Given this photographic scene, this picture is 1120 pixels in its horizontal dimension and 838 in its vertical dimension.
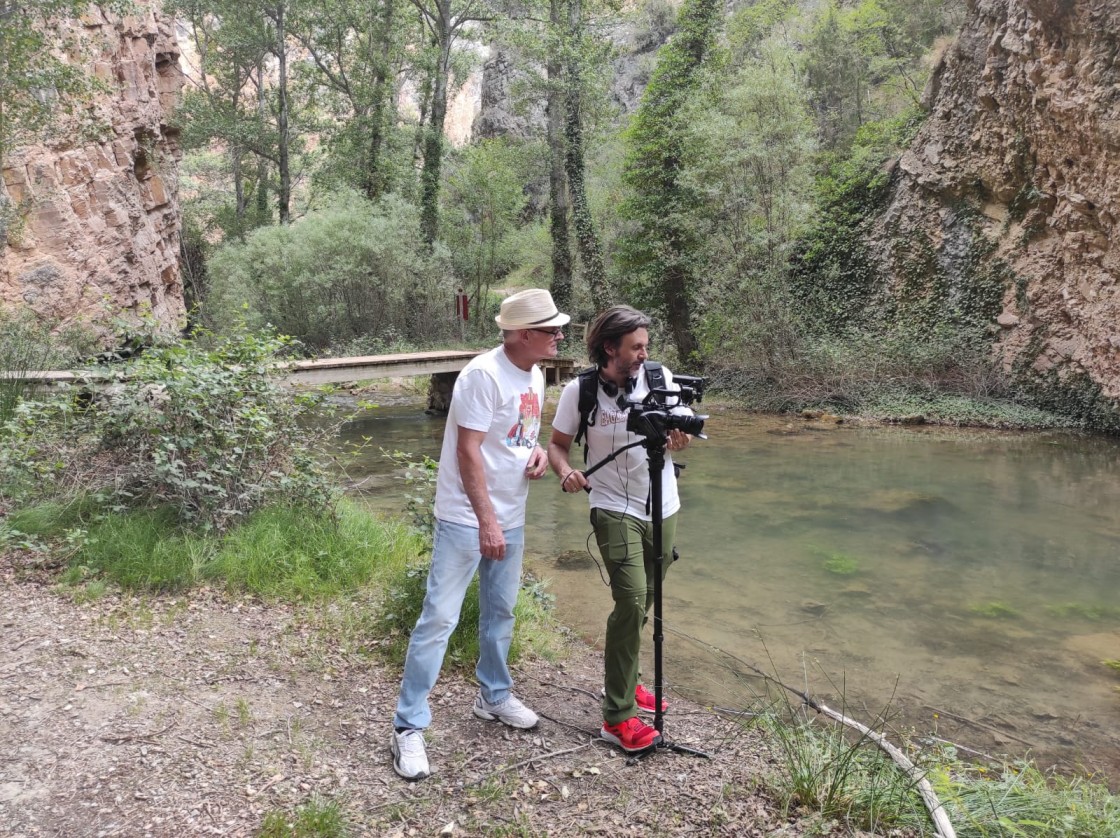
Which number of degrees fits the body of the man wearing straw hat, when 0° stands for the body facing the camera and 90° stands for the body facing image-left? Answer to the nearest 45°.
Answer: approximately 315°

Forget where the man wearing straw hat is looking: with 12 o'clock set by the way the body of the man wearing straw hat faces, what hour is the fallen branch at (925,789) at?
The fallen branch is roughly at 11 o'clock from the man wearing straw hat.

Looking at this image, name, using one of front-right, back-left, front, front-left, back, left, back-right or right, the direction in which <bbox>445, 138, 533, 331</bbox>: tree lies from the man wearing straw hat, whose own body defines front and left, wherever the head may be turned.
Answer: back-left

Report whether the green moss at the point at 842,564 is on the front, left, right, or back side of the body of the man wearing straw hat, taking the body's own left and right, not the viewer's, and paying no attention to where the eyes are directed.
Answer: left

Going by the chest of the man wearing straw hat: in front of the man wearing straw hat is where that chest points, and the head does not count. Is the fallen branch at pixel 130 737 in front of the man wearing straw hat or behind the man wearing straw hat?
behind

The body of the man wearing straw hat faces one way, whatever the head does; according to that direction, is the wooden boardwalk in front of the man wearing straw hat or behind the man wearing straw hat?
behind

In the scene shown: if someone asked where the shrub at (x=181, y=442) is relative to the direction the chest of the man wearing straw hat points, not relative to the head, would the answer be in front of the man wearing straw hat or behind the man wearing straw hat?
behind

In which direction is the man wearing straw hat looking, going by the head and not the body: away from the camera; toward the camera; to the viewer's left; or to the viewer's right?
to the viewer's right

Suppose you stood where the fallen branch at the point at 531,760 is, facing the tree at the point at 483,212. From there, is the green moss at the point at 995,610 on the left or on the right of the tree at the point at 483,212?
right

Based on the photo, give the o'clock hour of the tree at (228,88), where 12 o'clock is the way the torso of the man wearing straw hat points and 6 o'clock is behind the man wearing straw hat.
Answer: The tree is roughly at 7 o'clock from the man wearing straw hat.

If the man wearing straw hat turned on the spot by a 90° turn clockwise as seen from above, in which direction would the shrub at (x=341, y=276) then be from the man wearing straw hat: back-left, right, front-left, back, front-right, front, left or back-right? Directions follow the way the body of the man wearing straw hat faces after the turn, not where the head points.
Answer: back-right

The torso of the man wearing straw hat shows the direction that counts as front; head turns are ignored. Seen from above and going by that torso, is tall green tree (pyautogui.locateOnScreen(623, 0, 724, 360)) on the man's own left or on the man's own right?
on the man's own left

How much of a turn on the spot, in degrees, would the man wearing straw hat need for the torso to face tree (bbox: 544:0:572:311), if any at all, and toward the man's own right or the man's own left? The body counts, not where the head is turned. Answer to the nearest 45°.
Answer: approximately 135° to the man's own left
